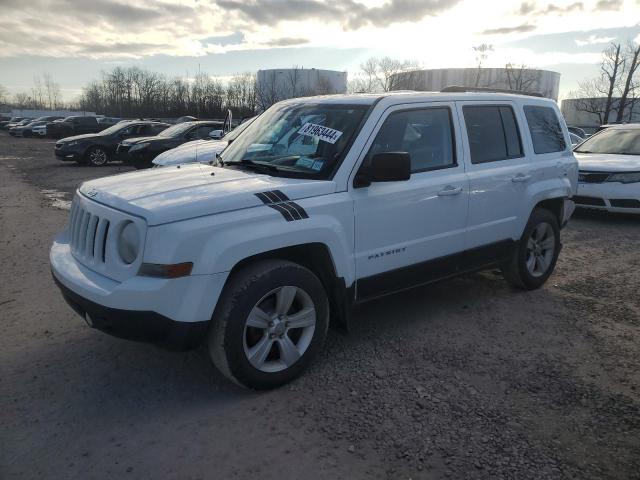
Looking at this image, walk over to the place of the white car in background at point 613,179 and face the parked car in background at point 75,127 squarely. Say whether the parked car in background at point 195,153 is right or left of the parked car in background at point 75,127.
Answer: left

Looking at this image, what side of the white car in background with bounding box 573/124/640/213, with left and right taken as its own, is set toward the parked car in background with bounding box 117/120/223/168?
right

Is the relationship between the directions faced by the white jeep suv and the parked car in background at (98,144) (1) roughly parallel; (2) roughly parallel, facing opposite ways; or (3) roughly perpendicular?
roughly parallel

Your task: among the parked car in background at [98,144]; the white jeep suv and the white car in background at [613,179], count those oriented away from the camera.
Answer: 0

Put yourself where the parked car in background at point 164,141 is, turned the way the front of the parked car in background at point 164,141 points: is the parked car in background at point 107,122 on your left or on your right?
on your right

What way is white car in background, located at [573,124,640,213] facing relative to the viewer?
toward the camera

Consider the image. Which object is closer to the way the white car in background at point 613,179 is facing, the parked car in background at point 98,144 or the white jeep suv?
the white jeep suv
